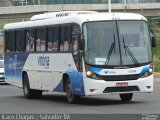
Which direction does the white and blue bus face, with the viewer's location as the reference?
facing the viewer and to the right of the viewer
